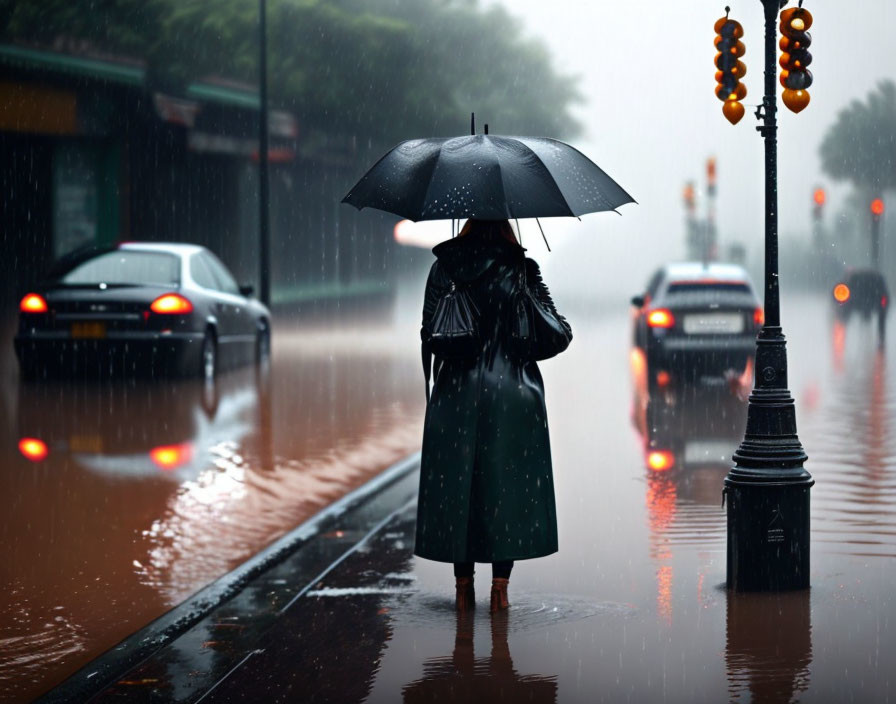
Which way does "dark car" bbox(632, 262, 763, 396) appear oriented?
away from the camera

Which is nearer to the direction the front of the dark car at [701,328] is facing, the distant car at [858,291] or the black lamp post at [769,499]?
the distant car

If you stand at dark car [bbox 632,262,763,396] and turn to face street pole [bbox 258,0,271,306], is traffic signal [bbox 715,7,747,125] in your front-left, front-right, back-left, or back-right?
back-left

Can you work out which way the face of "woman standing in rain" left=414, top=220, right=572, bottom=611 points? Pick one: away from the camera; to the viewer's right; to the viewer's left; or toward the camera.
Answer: away from the camera

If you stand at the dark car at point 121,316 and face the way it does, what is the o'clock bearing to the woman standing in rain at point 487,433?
The woman standing in rain is roughly at 4 o'clock from the dark car.

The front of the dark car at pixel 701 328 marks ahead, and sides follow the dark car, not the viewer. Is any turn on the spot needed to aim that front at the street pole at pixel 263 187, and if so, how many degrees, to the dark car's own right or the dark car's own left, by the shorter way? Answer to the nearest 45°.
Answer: approximately 45° to the dark car's own left

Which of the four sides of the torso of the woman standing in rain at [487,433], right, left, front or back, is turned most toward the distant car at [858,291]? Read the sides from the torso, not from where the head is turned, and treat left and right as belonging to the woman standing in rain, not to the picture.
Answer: front

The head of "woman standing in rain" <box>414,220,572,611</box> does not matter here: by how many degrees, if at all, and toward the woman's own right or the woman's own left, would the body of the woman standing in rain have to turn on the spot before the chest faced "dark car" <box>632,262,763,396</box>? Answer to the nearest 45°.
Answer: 0° — they already face it

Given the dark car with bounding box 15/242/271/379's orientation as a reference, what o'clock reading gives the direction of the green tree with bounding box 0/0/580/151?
The green tree is roughly at 11 o'clock from the dark car.

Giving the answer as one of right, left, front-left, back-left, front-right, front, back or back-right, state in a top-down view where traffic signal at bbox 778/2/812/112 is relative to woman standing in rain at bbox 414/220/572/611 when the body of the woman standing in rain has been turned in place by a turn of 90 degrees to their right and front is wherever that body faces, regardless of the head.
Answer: front-left

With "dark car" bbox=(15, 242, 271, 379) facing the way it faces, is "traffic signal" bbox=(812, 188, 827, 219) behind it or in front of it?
in front

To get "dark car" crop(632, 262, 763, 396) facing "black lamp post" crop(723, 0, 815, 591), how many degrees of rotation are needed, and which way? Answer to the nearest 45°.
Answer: approximately 180°

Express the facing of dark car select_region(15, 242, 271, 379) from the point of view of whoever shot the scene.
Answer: facing away from the viewer and to the right of the viewer

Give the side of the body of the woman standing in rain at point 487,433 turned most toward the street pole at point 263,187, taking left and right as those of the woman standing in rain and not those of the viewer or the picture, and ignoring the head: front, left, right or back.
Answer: front

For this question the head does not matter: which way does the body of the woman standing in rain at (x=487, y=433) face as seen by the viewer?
away from the camera
